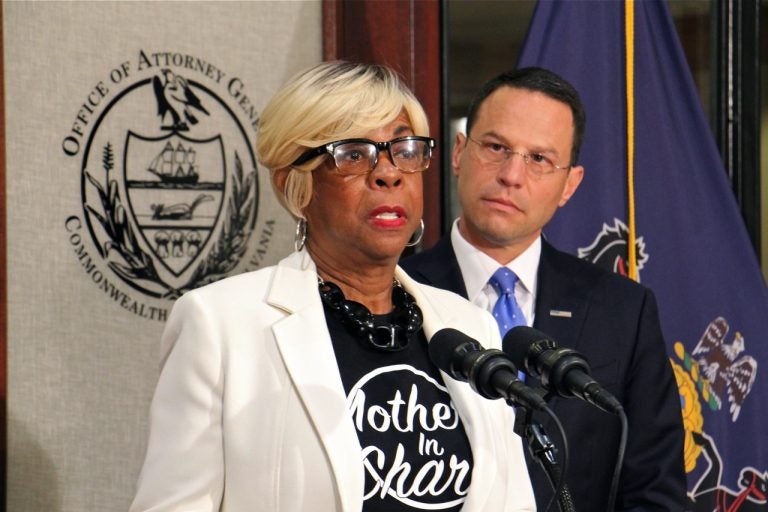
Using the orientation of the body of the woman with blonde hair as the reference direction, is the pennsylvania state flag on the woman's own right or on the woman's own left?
on the woman's own left

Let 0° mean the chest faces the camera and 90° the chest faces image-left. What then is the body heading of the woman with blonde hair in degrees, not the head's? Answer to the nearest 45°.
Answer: approximately 315°

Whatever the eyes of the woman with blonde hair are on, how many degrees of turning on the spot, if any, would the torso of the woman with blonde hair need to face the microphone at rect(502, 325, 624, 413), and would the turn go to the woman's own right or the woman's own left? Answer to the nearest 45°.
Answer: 0° — they already face it

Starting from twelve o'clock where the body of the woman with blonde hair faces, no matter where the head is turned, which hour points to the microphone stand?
The microphone stand is roughly at 12 o'clock from the woman with blonde hair.

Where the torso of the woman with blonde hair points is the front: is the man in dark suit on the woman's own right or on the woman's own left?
on the woman's own left

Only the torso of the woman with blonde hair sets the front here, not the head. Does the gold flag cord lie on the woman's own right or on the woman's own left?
on the woman's own left
